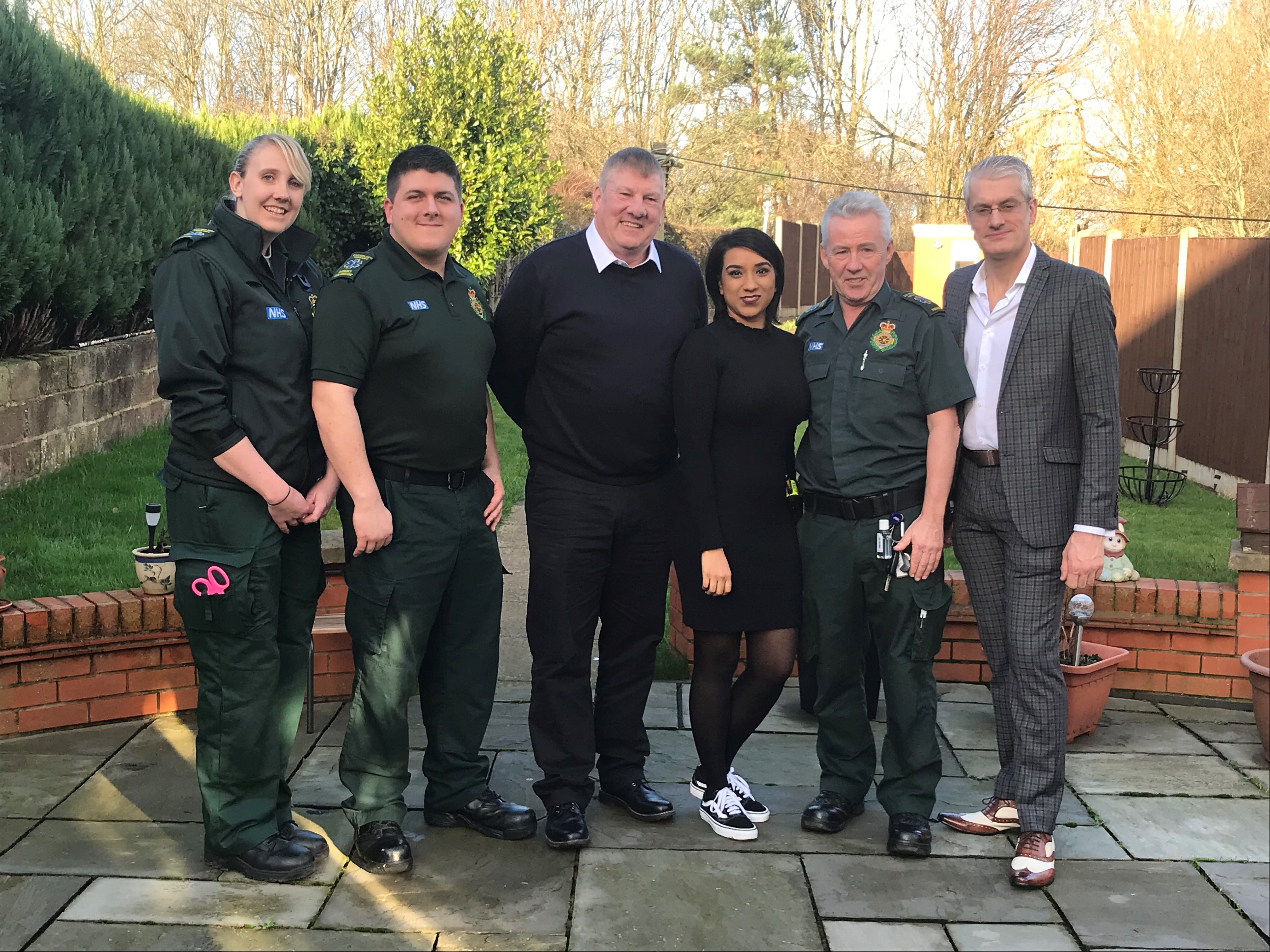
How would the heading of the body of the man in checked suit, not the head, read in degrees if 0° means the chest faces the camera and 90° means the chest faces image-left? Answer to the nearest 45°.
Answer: approximately 45°

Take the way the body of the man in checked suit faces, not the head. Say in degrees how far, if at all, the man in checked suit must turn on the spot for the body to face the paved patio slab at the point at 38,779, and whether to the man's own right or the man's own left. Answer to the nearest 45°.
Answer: approximately 45° to the man's own right

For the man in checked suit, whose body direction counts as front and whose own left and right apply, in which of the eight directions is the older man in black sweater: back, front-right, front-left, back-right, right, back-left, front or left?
front-right

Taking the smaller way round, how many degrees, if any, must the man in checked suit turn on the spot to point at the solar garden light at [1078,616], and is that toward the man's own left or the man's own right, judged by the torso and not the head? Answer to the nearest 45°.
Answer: approximately 135° to the man's own right
